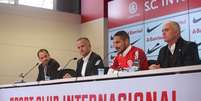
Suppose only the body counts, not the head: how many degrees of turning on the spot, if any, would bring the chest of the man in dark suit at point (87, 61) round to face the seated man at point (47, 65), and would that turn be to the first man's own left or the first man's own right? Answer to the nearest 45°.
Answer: approximately 90° to the first man's own right

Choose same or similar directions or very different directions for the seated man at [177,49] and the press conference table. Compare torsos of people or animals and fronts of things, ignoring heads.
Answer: same or similar directions

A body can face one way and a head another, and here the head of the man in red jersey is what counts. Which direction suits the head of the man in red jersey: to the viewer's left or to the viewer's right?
to the viewer's left

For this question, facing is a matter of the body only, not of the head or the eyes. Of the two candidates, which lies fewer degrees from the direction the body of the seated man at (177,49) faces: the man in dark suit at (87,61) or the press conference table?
the press conference table

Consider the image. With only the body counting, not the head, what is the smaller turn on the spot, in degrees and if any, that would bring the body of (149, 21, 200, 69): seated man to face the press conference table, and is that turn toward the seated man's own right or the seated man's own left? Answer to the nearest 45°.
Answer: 0° — they already face it

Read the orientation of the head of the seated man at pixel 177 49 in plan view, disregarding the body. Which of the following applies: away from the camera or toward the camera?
toward the camera

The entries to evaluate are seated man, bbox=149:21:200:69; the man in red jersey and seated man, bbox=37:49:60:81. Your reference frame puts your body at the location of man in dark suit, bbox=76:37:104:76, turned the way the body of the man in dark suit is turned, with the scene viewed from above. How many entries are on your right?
1

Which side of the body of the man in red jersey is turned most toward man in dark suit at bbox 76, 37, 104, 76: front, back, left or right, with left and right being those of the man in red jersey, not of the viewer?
right

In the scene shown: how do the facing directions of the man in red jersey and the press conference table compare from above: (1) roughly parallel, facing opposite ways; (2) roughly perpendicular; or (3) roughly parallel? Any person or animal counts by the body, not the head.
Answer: roughly parallel

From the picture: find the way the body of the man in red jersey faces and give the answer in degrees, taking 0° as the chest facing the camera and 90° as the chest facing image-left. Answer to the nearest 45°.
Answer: approximately 45°

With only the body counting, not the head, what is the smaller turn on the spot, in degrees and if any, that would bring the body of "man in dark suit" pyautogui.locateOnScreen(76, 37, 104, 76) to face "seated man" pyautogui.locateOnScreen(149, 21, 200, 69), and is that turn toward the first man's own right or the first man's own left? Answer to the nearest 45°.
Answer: approximately 90° to the first man's own left

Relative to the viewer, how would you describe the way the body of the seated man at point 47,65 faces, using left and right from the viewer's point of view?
facing the viewer and to the left of the viewer

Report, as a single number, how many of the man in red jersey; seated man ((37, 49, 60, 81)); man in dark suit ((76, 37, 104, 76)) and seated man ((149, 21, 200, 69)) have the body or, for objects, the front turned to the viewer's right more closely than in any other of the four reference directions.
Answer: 0

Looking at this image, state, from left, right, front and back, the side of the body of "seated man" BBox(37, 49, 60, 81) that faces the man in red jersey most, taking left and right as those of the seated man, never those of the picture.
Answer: left

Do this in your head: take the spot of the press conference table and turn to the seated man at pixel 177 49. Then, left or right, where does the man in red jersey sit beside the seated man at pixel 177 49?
left

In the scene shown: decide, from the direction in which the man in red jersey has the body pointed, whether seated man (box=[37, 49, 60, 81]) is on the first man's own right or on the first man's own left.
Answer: on the first man's own right
